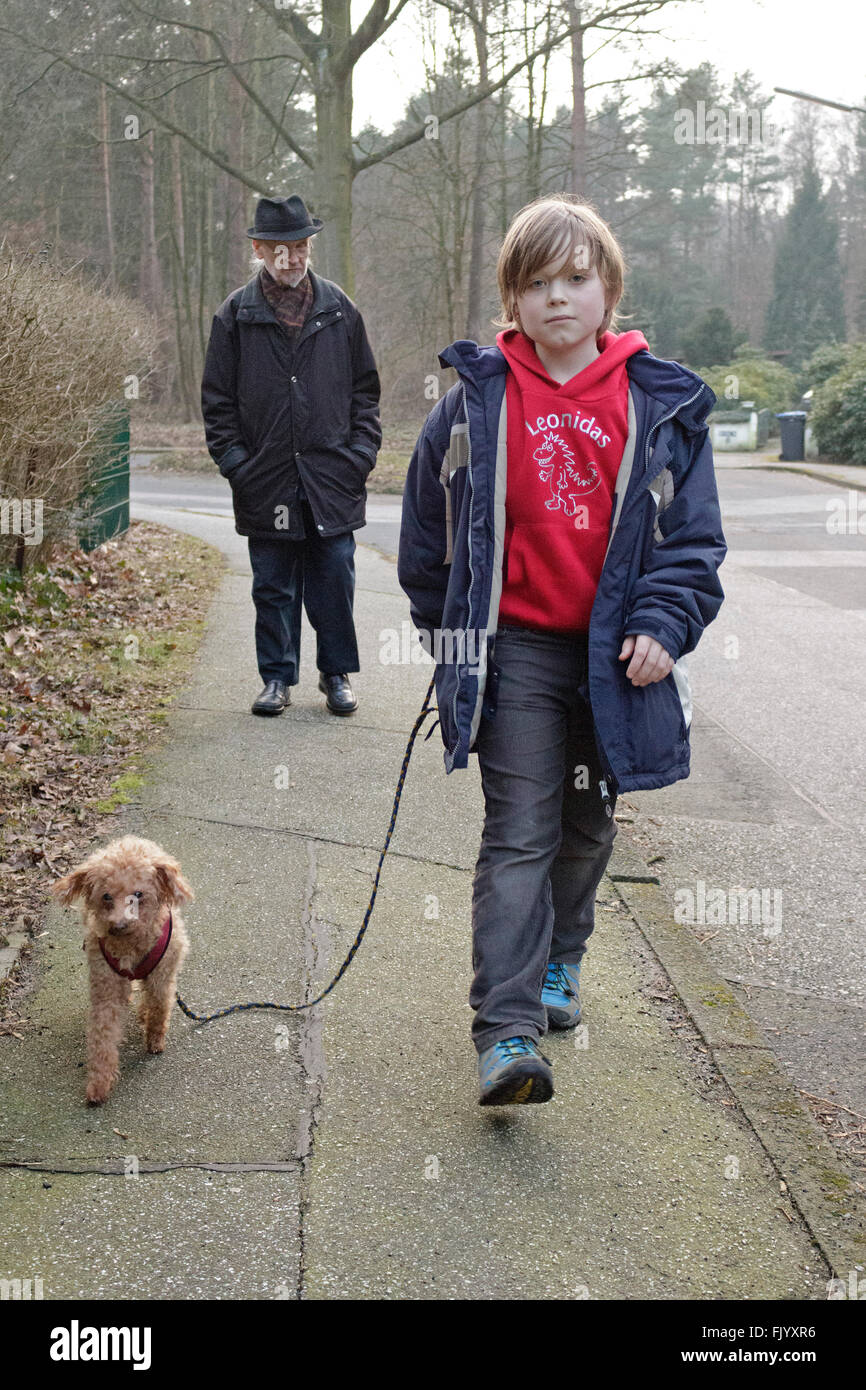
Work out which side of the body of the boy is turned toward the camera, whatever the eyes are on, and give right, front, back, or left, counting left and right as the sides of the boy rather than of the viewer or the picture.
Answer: front

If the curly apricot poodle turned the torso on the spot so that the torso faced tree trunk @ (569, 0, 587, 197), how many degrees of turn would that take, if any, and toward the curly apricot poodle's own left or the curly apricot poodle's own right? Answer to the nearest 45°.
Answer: approximately 180°

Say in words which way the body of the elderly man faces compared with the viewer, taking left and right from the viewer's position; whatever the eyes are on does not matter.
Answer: facing the viewer

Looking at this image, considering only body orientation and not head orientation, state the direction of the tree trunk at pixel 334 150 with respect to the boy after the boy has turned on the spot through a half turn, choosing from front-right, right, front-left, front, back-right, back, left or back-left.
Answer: front

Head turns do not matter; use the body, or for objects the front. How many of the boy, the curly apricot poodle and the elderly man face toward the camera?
3

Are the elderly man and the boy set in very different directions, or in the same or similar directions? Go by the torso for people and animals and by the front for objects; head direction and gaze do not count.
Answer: same or similar directions

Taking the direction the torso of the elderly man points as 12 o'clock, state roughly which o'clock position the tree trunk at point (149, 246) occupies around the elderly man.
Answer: The tree trunk is roughly at 6 o'clock from the elderly man.

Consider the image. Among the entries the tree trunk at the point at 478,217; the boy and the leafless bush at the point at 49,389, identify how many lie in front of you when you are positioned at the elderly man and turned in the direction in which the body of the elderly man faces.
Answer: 1

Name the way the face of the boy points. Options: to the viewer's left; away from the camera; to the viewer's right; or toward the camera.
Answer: toward the camera

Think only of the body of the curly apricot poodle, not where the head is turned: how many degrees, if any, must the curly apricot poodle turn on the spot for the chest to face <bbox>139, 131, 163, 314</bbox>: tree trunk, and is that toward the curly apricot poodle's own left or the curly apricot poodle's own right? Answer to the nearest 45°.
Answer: approximately 180°

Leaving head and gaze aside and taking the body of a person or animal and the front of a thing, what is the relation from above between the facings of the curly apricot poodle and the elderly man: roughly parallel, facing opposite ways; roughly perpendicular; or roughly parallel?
roughly parallel

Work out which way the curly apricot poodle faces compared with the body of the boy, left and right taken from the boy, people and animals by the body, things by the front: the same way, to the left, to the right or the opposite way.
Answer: the same way
